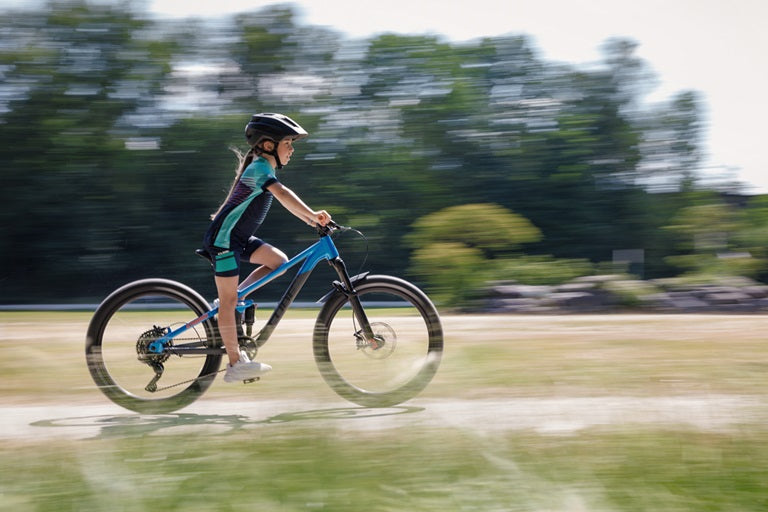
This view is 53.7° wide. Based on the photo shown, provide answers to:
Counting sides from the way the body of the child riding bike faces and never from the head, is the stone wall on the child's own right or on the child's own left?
on the child's own left

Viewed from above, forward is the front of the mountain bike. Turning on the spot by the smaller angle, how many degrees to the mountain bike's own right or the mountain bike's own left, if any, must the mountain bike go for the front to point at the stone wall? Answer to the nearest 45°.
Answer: approximately 45° to the mountain bike's own left

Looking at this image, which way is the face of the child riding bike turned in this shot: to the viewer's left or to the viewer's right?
to the viewer's right

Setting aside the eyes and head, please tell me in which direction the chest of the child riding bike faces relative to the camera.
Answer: to the viewer's right

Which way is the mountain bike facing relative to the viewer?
to the viewer's right
